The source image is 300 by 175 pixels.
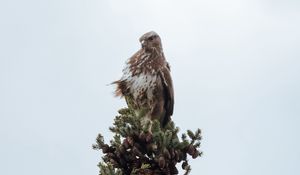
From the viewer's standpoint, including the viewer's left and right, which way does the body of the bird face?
facing the viewer and to the left of the viewer
